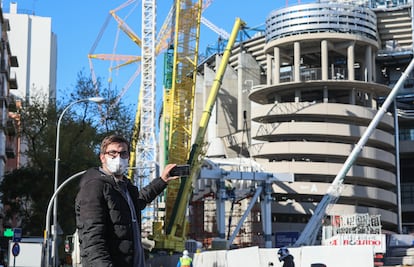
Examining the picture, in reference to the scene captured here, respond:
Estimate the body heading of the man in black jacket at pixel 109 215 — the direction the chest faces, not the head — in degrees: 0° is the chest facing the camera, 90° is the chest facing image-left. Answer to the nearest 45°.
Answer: approximately 315°
